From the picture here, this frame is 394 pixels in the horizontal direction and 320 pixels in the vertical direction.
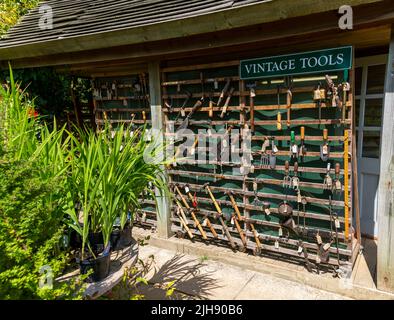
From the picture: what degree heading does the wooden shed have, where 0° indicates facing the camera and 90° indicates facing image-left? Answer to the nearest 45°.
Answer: approximately 45°

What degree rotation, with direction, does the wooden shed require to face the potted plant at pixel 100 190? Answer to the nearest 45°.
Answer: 0° — it already faces it
